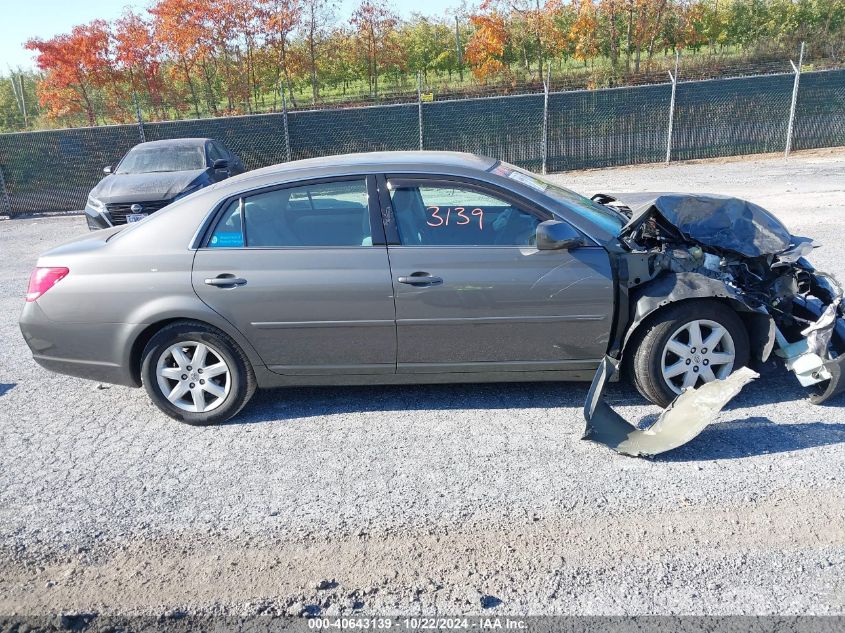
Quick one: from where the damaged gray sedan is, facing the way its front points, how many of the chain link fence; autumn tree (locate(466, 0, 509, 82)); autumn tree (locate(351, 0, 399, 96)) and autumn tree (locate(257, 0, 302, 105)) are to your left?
4

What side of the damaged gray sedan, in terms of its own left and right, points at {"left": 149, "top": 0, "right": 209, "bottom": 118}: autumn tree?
left

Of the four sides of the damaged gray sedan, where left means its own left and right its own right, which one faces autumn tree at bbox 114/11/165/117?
left

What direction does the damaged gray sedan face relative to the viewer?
to the viewer's right

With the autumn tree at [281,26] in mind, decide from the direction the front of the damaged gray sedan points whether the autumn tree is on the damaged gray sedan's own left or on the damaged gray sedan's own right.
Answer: on the damaged gray sedan's own left

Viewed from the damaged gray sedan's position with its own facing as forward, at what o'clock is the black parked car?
The black parked car is roughly at 8 o'clock from the damaged gray sedan.

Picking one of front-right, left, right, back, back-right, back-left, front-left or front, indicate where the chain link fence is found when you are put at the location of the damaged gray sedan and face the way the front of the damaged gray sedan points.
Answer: left

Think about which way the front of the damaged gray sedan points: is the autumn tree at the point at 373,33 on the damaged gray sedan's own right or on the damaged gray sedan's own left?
on the damaged gray sedan's own left

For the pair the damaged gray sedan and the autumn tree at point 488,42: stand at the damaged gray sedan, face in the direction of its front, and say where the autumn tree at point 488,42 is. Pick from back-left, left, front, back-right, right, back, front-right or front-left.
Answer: left

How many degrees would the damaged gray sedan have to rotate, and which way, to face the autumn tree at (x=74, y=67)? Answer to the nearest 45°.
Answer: approximately 135° to its left
